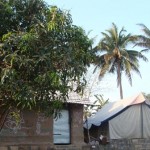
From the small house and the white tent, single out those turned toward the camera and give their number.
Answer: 2

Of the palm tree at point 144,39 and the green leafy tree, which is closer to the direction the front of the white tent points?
the green leafy tree

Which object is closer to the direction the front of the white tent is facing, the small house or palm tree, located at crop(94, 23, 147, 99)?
the small house

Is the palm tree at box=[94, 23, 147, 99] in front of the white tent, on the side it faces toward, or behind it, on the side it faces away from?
behind

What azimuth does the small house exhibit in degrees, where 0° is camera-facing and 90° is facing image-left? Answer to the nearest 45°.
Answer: approximately 0°

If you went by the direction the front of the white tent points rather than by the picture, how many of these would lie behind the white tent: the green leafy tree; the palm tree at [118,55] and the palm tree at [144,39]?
2
